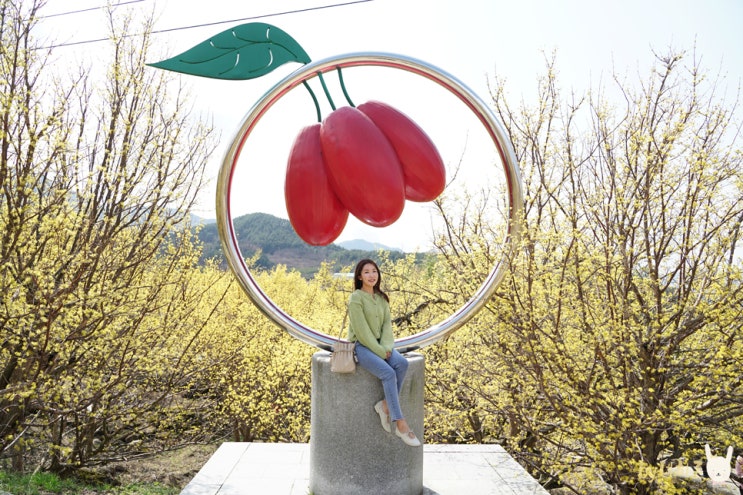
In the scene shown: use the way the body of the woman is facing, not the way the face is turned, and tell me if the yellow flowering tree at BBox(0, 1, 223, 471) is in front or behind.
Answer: behind

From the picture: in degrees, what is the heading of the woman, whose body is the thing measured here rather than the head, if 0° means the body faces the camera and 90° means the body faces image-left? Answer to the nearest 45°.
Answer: approximately 315°

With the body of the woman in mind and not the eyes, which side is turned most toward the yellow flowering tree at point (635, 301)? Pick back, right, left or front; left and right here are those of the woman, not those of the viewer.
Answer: left

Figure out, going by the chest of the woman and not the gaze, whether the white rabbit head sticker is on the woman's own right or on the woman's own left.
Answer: on the woman's own left
